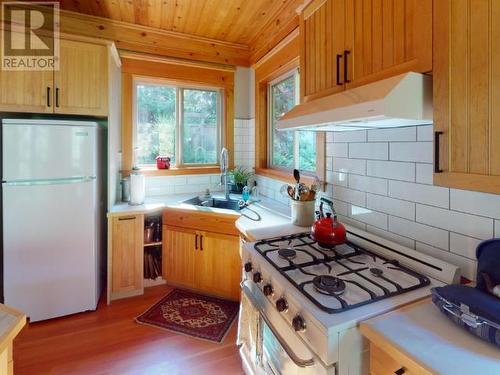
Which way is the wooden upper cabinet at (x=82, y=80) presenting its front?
toward the camera

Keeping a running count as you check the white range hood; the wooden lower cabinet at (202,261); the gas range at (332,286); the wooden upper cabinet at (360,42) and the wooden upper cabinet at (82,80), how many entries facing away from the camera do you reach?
0

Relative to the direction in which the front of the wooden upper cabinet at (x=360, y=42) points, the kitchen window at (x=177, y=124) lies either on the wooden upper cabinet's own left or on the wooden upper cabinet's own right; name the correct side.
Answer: on the wooden upper cabinet's own right

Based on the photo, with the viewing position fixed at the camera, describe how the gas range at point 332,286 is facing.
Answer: facing the viewer and to the left of the viewer

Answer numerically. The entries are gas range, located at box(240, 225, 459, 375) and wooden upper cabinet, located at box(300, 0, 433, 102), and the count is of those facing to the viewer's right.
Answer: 0

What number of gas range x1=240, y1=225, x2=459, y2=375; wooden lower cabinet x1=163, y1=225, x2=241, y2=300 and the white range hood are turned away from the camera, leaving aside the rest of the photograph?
0

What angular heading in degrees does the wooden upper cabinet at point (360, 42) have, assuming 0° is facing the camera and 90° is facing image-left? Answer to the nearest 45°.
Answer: approximately 45°

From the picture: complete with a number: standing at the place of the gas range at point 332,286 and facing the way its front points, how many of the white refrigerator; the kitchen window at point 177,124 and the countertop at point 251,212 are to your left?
0

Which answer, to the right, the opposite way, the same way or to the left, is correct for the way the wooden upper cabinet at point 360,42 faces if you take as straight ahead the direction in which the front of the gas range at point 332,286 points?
the same way
